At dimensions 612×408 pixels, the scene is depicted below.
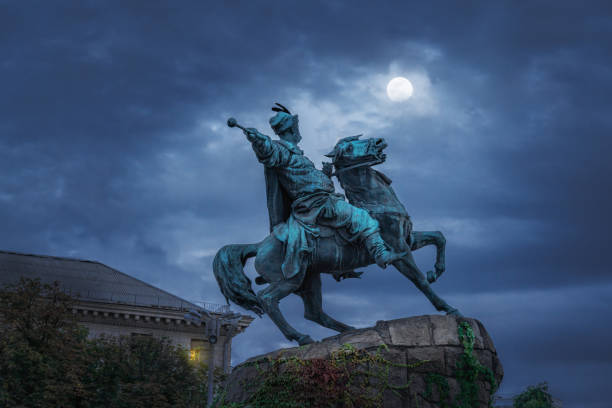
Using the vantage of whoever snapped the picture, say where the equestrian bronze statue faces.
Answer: facing to the right of the viewer

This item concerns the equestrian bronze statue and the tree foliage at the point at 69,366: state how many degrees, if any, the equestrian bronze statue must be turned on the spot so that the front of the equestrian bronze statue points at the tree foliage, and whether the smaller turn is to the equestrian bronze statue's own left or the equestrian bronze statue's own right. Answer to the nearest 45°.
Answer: approximately 135° to the equestrian bronze statue's own left
